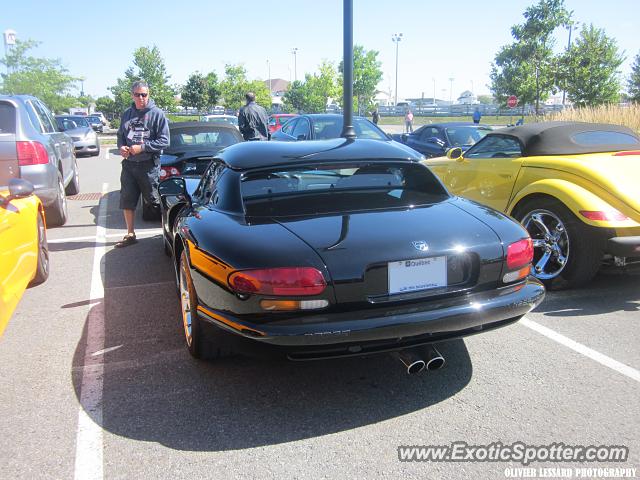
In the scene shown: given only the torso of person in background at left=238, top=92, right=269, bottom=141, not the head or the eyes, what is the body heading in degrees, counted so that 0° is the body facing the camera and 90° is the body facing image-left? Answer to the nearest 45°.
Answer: approximately 180°

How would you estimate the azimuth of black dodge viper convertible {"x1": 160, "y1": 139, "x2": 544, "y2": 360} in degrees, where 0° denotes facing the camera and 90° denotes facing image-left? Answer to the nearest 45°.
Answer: approximately 135°

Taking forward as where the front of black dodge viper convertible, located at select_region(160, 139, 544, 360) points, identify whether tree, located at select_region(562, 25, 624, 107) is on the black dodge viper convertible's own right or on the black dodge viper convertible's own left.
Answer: on the black dodge viper convertible's own right

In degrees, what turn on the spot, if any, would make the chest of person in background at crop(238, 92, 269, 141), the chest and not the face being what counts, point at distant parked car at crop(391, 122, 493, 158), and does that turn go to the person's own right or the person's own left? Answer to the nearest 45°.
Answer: approximately 90° to the person's own right

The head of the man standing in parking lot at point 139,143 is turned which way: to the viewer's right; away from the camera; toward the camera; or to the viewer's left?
toward the camera

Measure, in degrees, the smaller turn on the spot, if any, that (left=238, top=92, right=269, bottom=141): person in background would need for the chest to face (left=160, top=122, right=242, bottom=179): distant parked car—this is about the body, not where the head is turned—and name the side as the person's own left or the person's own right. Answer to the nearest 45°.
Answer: approximately 180°

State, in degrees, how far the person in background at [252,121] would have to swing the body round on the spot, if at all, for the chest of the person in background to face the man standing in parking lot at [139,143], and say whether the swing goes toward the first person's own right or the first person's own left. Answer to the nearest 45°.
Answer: approximately 180°

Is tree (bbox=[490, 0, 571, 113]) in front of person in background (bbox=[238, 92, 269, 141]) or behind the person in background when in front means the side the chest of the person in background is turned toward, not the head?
in front
